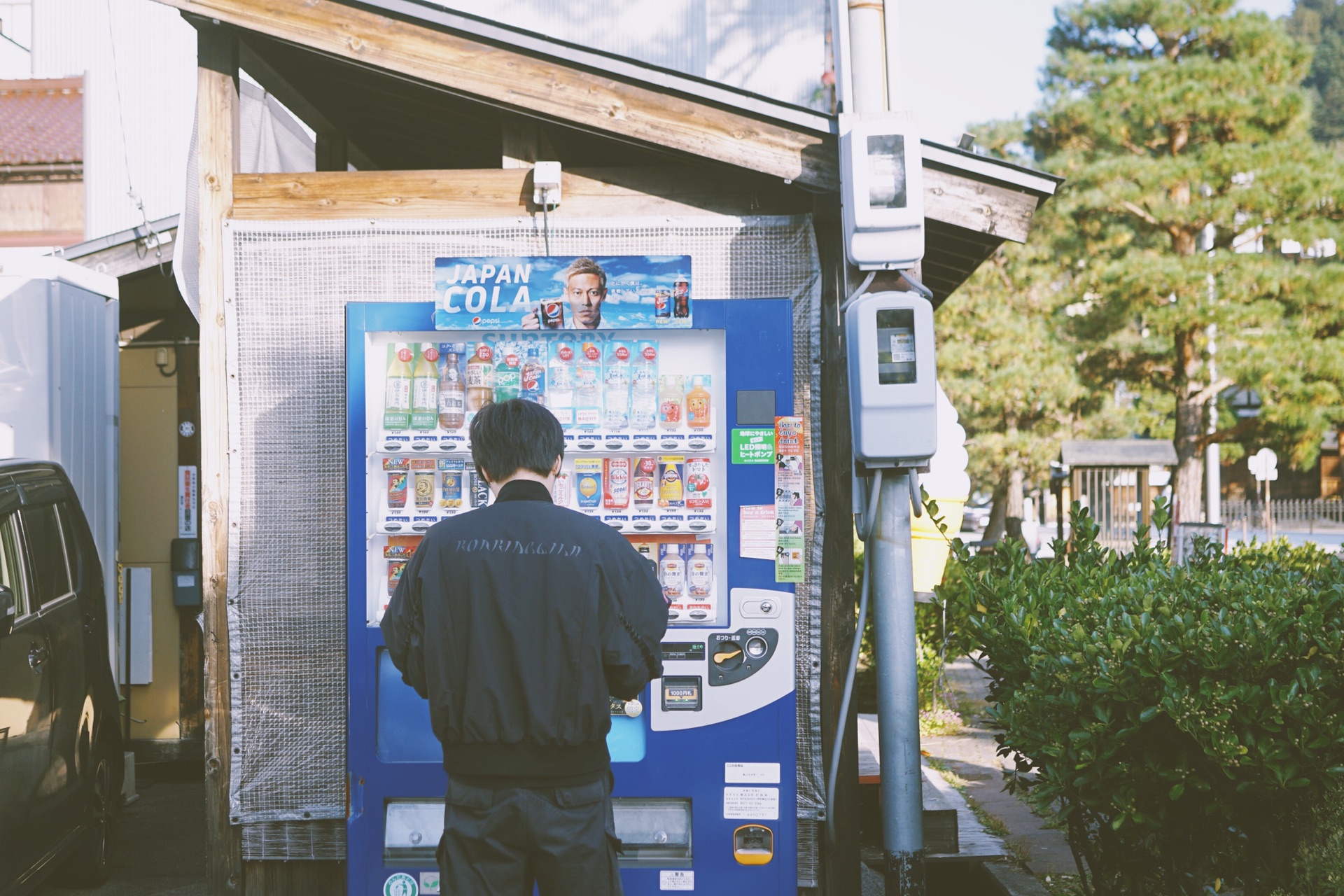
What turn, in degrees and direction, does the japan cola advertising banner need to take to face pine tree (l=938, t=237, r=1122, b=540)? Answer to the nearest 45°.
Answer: approximately 135° to its left

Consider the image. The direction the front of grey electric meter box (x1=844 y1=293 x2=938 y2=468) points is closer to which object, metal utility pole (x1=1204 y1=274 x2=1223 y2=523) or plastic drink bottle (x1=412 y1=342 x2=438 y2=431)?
the plastic drink bottle

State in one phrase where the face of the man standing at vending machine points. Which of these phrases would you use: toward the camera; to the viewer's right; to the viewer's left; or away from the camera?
away from the camera

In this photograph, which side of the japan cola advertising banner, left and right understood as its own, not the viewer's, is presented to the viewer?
front

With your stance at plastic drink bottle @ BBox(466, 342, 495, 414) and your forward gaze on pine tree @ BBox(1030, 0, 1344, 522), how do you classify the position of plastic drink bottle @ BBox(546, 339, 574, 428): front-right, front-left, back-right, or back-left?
front-right

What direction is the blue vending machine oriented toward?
toward the camera

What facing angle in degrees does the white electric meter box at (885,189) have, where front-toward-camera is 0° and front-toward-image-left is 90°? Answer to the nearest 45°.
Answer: approximately 0°

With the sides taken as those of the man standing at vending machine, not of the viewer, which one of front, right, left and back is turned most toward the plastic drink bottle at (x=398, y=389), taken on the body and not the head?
front

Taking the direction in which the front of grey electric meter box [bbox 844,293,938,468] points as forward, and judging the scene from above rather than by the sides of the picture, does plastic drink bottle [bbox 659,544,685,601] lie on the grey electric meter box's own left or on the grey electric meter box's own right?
on the grey electric meter box's own right

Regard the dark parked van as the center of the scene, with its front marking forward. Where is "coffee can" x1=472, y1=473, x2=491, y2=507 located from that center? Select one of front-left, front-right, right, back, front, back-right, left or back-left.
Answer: left

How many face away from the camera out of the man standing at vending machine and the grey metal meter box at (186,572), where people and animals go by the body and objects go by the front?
1

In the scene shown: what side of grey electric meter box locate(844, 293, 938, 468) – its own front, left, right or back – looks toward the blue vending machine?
right

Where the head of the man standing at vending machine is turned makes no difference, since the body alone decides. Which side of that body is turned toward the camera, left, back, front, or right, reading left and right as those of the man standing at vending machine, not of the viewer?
back

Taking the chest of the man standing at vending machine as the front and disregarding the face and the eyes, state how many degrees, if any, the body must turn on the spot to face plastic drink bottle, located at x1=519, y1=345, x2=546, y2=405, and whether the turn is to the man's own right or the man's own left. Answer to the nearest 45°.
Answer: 0° — they already face it
